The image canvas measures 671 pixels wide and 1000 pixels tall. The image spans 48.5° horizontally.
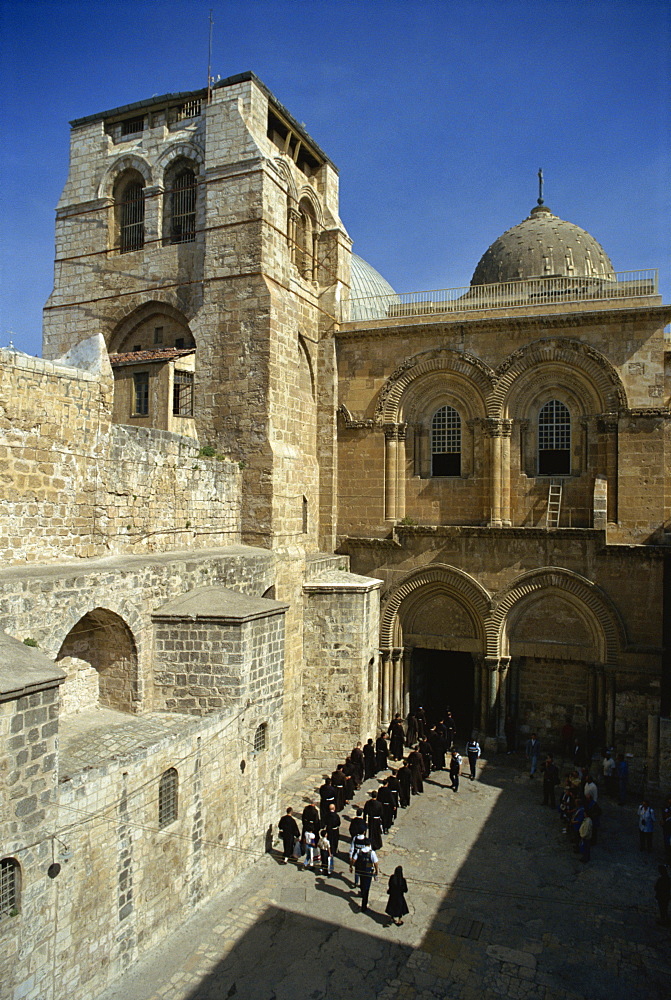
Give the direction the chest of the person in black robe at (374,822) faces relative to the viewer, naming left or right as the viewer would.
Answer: facing away from the viewer and to the right of the viewer

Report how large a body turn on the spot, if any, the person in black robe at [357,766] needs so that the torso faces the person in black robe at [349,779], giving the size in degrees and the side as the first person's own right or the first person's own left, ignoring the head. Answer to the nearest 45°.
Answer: approximately 135° to the first person's own right

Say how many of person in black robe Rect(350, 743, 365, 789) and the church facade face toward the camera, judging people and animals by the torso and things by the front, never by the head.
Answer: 1

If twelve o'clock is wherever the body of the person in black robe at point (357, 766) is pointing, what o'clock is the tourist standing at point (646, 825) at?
The tourist standing is roughly at 2 o'clock from the person in black robe.

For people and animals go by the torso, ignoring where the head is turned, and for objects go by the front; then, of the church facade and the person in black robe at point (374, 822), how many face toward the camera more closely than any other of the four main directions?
1
